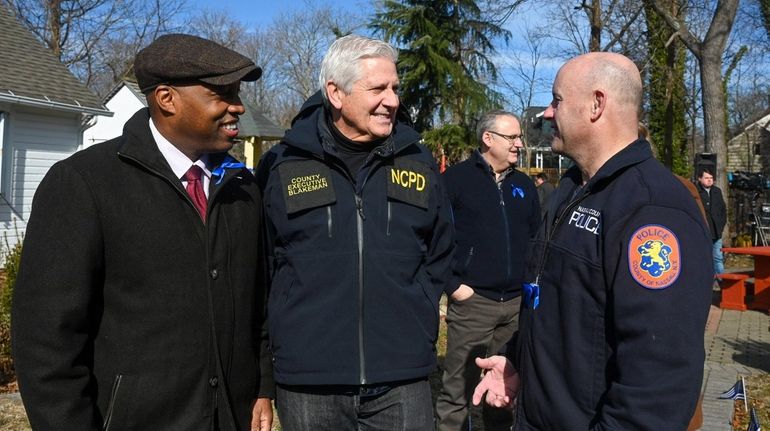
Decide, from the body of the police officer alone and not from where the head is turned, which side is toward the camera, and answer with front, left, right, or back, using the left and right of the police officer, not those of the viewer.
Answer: left

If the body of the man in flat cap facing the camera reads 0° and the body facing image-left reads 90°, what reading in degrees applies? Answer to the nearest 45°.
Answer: approximately 315°

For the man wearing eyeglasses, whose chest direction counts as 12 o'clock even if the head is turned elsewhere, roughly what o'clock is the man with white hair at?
The man with white hair is roughly at 2 o'clock from the man wearing eyeglasses.

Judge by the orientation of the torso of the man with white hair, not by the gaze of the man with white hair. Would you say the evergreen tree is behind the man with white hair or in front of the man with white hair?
behind

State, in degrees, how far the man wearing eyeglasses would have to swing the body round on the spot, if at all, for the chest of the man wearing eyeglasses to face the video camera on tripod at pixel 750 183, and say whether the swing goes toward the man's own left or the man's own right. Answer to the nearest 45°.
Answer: approximately 90° to the man's own left

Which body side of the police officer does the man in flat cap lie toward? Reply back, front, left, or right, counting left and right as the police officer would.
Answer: front

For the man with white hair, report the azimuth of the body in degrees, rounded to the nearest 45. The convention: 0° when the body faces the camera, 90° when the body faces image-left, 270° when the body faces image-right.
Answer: approximately 0°
